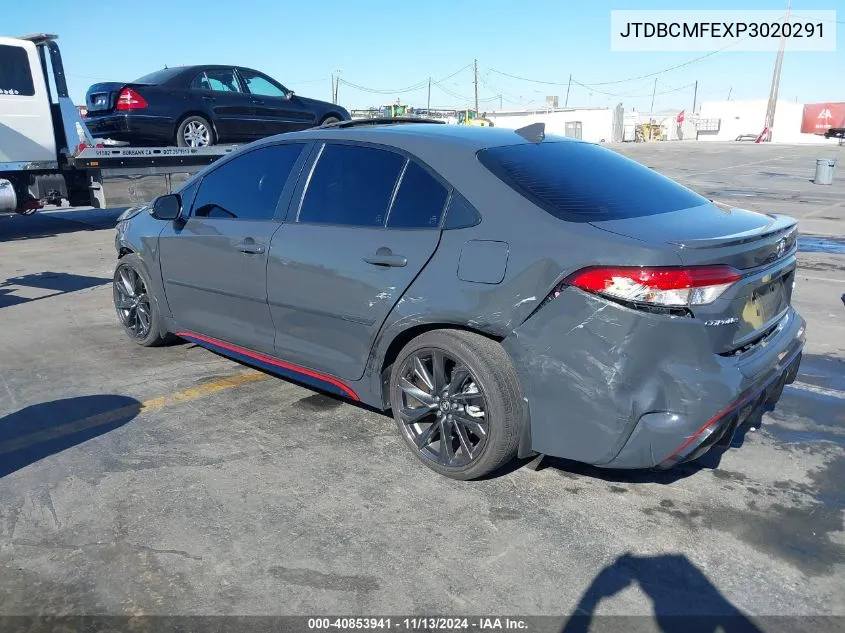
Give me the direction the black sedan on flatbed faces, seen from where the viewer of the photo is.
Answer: facing away from the viewer and to the right of the viewer

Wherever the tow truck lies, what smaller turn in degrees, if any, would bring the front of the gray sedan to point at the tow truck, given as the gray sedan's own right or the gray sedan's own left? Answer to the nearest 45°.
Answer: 0° — it already faces it

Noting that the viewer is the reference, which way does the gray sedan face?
facing away from the viewer and to the left of the viewer

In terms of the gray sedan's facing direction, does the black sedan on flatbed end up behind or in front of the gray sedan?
in front

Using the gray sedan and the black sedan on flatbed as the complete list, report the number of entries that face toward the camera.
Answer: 0

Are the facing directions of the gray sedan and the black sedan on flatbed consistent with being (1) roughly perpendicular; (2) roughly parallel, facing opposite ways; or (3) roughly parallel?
roughly perpendicular
